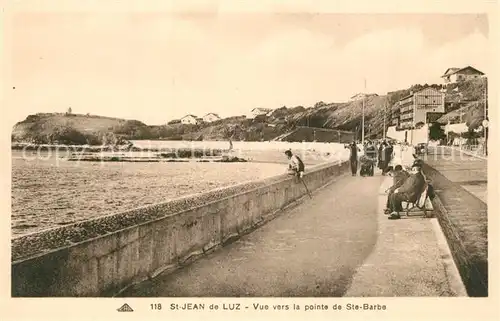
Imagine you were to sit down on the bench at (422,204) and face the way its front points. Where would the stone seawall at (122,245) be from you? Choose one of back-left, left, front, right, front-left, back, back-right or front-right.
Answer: front-left

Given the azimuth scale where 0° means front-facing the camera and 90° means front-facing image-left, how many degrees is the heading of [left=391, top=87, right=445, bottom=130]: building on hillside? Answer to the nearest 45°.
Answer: approximately 45°

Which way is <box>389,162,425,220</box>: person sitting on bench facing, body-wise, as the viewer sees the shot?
to the viewer's left

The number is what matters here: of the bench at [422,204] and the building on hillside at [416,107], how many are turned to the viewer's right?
0

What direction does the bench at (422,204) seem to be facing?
to the viewer's left

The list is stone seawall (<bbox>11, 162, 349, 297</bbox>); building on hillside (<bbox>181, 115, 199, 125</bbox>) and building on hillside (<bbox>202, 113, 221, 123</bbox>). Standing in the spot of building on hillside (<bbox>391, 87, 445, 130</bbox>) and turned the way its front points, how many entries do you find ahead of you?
1
